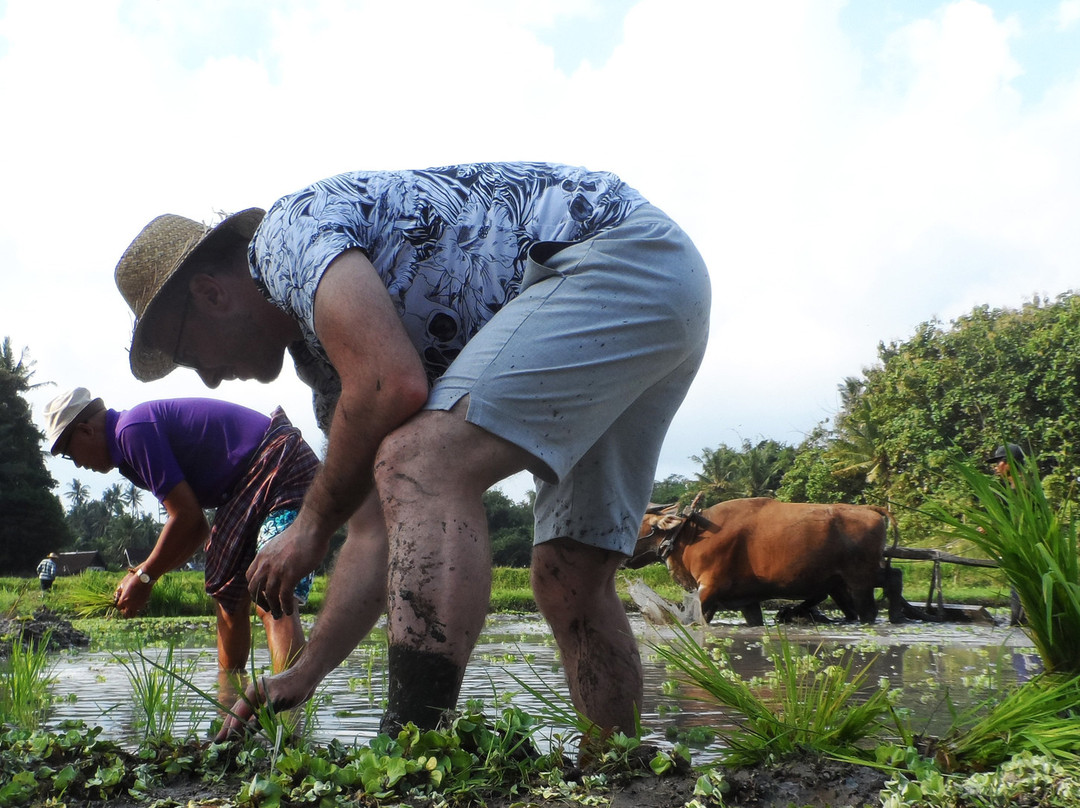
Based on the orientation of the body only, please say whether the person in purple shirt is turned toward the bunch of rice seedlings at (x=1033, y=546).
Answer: no

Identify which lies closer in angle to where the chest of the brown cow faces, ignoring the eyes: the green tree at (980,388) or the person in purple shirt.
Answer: the person in purple shirt

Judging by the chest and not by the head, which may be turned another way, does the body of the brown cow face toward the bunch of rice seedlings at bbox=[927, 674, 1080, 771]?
no

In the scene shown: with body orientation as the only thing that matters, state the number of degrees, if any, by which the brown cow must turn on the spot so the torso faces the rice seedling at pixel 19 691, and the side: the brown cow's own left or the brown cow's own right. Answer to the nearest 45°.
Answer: approximately 90° to the brown cow's own left

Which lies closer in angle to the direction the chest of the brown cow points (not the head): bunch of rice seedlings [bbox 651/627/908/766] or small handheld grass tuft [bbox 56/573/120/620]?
the small handheld grass tuft

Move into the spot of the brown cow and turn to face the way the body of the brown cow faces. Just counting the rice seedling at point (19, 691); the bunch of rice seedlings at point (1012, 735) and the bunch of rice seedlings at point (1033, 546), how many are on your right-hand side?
0

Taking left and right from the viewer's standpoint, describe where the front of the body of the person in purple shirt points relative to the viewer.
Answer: facing to the left of the viewer

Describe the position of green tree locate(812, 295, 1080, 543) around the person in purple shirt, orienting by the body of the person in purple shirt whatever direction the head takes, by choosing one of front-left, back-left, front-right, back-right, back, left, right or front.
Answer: back-right

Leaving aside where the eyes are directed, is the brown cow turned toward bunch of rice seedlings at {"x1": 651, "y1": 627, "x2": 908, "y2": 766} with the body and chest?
no

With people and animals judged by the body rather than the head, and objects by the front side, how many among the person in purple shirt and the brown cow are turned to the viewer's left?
2

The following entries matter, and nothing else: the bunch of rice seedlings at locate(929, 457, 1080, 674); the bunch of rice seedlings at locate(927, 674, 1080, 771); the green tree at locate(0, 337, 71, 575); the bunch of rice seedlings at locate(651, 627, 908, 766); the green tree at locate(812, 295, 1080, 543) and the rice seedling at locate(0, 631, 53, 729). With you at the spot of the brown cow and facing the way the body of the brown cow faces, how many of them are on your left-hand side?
4

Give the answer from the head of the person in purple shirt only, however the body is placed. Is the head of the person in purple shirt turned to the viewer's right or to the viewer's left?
to the viewer's left

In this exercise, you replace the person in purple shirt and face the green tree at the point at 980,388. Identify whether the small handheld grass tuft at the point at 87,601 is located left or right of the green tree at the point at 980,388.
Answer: left

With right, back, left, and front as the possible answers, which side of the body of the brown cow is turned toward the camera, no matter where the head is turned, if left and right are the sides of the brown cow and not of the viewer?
left

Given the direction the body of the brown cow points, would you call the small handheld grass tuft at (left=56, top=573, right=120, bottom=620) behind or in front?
in front
